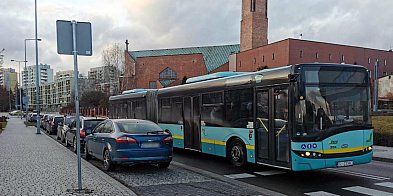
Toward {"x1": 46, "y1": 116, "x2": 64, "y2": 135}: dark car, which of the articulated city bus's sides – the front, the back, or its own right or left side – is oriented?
back

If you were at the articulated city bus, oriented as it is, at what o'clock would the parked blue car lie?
The parked blue car is roughly at 5 o'clock from the articulated city bus.

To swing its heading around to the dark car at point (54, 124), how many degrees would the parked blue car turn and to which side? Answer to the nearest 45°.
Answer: approximately 45° to its right

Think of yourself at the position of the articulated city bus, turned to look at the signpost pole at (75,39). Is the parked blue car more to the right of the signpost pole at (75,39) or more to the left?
right

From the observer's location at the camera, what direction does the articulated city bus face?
facing the viewer and to the right of the viewer

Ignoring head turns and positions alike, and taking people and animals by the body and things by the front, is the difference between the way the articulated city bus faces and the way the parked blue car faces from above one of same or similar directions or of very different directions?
very different directions

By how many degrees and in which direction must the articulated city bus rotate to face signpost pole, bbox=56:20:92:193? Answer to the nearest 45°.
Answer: approximately 90° to its right

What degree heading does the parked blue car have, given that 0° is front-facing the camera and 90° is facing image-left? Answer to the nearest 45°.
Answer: approximately 135°

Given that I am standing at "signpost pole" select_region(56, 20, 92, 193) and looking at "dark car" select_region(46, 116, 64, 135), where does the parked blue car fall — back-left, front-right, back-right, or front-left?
front-right
